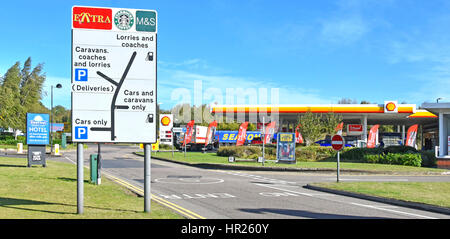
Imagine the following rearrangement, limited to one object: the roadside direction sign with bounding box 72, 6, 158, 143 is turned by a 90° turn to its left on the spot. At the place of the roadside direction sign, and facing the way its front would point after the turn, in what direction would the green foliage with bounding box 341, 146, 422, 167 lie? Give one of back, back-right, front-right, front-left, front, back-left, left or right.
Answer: front-left

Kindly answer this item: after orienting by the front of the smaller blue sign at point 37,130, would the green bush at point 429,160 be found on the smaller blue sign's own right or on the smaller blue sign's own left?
on the smaller blue sign's own left

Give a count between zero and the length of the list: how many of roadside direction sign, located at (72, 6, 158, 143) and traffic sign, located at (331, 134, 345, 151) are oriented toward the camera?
2

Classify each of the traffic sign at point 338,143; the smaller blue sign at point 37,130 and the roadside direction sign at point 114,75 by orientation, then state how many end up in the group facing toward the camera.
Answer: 3

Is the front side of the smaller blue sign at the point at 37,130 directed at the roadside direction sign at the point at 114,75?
yes

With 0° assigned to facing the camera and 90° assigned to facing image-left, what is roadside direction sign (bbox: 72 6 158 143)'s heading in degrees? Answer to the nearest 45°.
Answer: approximately 0°

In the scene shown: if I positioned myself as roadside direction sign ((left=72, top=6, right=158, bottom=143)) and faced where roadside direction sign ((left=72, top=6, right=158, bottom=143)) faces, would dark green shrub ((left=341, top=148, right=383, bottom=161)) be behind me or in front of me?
behind

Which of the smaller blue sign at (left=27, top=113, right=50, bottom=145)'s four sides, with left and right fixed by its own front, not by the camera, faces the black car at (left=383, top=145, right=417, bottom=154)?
left

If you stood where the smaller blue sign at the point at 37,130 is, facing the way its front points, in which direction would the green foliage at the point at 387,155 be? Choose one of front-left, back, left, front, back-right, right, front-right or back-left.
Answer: left

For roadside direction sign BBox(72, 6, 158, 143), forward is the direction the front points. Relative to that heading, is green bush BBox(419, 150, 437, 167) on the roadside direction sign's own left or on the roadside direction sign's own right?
on the roadside direction sign's own left

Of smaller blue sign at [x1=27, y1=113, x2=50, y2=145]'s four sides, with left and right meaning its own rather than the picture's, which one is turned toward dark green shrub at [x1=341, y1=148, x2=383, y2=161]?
left

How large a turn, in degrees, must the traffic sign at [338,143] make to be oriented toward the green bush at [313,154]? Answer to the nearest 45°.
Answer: approximately 180°

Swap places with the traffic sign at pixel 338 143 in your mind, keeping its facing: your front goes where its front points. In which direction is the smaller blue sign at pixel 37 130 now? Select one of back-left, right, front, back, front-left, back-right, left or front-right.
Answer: right

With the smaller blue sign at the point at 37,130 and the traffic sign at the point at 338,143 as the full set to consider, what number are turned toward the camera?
2
